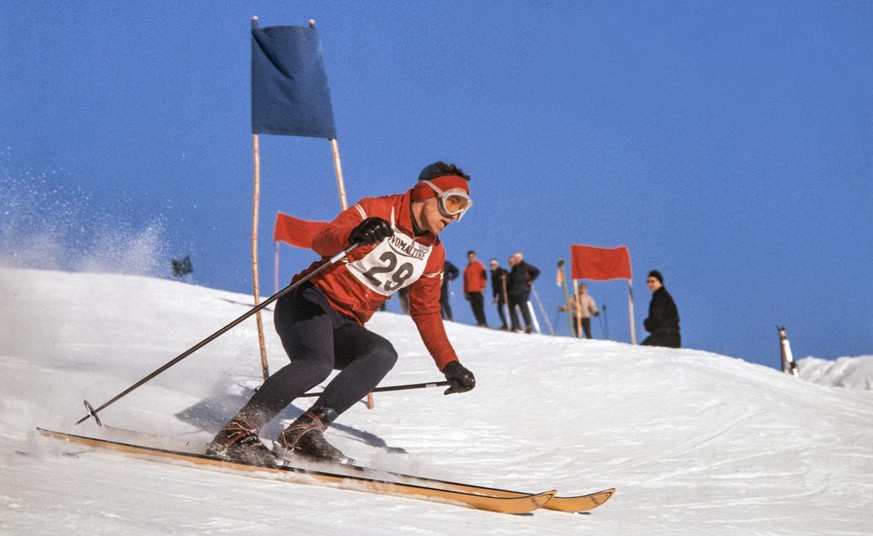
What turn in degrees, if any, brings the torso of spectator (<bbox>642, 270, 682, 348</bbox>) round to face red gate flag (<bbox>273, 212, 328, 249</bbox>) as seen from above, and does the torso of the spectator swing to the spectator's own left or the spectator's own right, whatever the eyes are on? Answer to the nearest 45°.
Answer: approximately 45° to the spectator's own right

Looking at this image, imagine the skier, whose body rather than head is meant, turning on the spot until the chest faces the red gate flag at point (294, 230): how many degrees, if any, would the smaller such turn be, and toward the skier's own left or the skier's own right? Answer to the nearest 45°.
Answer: approximately 135° to the skier's own left

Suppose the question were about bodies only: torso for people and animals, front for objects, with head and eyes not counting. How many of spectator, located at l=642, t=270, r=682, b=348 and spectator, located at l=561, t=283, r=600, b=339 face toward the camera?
1

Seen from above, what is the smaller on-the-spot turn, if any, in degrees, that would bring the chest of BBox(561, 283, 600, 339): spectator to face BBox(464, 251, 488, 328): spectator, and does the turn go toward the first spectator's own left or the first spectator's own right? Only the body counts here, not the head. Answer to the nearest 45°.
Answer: approximately 45° to the first spectator's own right

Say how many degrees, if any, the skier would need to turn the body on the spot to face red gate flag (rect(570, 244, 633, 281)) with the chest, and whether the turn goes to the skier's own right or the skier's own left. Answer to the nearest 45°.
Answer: approximately 135° to the skier's own left

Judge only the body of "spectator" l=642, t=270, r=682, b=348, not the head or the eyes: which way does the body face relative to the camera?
to the viewer's left

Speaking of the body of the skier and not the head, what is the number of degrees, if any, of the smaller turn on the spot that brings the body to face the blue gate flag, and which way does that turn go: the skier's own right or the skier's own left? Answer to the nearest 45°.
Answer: approximately 135° to the skier's own left
